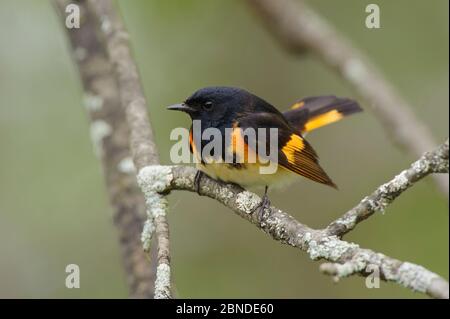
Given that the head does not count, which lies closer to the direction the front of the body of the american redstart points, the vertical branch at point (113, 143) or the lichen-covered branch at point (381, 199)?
the vertical branch

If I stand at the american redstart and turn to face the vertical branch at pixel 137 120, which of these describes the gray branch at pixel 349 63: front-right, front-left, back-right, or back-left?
back-right

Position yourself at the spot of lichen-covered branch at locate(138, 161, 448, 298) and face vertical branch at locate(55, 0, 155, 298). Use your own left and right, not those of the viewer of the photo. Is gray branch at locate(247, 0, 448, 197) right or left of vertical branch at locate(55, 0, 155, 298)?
right

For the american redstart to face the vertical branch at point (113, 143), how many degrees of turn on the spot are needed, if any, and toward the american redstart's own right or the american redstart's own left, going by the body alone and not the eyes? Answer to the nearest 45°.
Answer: approximately 45° to the american redstart's own right

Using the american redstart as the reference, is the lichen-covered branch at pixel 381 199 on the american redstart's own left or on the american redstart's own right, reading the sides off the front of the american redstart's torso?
on the american redstart's own left

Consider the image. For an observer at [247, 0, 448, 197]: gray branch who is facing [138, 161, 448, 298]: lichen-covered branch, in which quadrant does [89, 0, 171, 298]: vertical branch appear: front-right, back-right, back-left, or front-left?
front-right

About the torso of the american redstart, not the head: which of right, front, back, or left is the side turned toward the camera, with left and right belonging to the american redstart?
left
